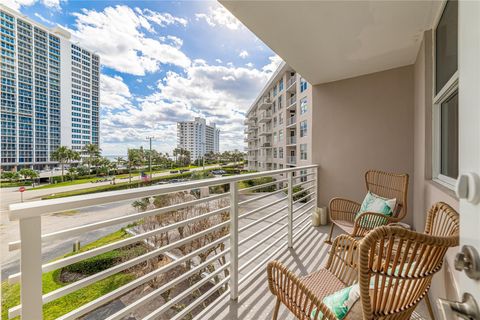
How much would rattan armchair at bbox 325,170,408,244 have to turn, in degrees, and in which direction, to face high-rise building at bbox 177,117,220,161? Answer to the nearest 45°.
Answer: approximately 90° to its right

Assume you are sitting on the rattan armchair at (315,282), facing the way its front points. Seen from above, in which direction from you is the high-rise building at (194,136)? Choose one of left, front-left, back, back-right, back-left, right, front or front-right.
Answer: front

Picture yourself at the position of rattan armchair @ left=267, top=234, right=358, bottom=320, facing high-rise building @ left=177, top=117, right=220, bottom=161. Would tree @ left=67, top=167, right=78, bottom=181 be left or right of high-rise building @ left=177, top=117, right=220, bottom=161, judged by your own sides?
left

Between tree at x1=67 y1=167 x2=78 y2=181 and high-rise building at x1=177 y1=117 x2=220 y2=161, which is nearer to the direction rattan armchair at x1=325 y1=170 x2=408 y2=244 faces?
the tree

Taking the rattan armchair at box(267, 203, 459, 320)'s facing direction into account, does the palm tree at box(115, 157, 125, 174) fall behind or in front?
in front

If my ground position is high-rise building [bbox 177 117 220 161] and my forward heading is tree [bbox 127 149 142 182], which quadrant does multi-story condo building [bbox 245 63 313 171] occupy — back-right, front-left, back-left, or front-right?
front-left

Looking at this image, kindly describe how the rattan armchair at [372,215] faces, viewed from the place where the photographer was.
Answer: facing the viewer and to the left of the viewer

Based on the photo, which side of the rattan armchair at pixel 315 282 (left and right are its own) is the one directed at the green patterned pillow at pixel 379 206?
right

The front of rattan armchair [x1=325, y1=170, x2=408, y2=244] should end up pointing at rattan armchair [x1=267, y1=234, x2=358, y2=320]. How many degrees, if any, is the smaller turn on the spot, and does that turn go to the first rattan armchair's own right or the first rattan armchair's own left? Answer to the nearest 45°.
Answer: approximately 45° to the first rattan armchair's own left

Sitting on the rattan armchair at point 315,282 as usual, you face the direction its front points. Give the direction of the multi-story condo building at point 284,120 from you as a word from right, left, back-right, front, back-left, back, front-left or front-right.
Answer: front-right

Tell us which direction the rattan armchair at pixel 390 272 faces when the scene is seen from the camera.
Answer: facing away from the viewer and to the left of the viewer
